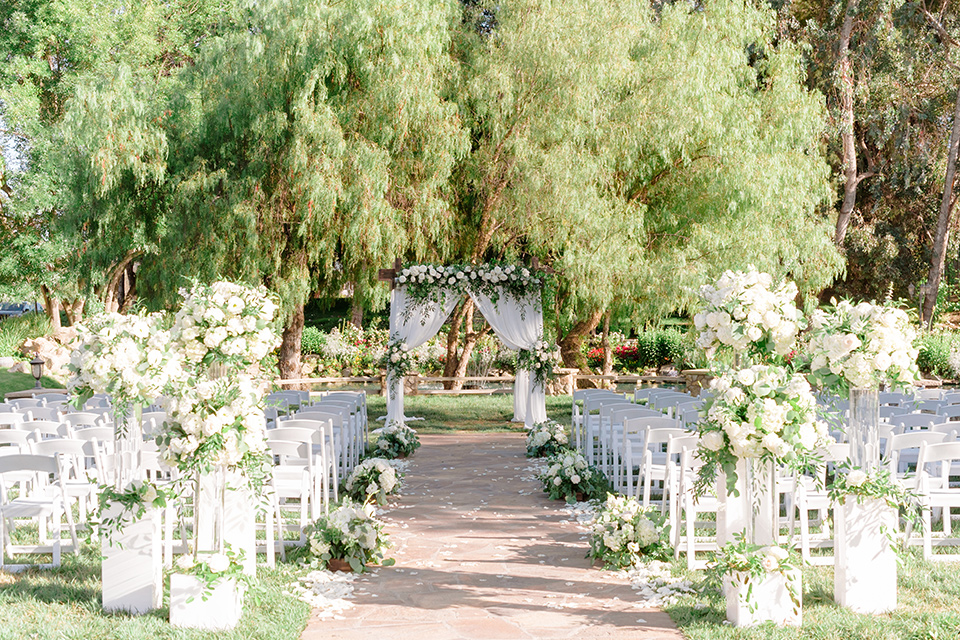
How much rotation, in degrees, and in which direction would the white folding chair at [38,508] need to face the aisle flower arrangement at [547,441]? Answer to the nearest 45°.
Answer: approximately 45° to its right

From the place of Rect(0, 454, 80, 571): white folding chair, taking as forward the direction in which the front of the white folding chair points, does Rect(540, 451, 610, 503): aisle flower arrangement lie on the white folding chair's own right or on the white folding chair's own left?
on the white folding chair's own right

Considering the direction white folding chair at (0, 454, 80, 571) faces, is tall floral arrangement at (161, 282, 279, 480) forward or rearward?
rearward

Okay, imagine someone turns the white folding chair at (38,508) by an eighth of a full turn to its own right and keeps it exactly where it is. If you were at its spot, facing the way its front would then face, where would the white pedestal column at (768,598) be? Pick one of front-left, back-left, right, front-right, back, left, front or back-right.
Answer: right

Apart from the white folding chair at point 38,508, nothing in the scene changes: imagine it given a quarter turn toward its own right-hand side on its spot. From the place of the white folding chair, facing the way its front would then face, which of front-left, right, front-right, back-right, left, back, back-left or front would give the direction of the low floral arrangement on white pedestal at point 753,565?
front-right

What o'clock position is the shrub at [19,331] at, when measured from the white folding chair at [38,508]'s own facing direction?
The shrub is roughly at 12 o'clock from the white folding chair.

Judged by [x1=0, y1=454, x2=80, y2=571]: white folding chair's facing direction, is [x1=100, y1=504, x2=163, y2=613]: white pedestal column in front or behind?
behind

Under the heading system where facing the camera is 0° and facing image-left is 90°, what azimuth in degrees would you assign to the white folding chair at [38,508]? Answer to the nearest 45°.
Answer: approximately 180°

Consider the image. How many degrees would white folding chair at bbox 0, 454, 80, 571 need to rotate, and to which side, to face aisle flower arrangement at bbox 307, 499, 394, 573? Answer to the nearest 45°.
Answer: approximately 90° to its right

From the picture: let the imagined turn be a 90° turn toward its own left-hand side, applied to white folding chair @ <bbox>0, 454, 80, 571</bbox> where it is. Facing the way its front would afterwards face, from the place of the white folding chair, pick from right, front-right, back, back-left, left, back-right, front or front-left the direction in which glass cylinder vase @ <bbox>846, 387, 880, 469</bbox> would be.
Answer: back-left

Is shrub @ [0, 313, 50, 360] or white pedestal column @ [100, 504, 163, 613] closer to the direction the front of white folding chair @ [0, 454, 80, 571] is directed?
the shrub
